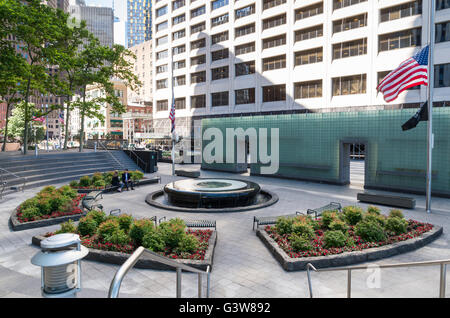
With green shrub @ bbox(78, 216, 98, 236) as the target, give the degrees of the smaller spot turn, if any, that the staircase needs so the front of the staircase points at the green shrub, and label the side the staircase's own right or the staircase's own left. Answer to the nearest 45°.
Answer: approximately 45° to the staircase's own right

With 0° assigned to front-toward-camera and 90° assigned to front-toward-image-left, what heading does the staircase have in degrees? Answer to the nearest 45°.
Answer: approximately 315°

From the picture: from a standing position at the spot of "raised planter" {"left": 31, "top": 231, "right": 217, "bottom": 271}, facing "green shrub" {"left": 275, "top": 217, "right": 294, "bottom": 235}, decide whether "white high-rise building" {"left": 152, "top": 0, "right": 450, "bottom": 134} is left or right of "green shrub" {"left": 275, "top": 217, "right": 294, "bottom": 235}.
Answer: left

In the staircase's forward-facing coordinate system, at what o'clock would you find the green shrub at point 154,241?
The green shrub is roughly at 1 o'clock from the staircase.

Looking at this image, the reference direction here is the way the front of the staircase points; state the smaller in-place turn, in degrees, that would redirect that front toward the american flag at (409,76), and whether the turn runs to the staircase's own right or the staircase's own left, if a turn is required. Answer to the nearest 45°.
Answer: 0° — it already faces it

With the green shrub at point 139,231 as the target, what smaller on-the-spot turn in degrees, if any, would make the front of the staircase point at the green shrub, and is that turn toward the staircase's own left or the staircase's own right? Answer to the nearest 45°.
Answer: approximately 45° to the staircase's own right

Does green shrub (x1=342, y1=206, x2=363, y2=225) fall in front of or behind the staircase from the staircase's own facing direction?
in front

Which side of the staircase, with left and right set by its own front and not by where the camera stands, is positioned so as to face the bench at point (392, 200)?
front

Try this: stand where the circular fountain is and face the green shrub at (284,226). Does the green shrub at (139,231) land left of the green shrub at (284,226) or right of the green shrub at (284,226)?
right

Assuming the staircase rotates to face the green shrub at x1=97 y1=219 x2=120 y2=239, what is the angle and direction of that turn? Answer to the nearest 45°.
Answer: approximately 45° to its right
